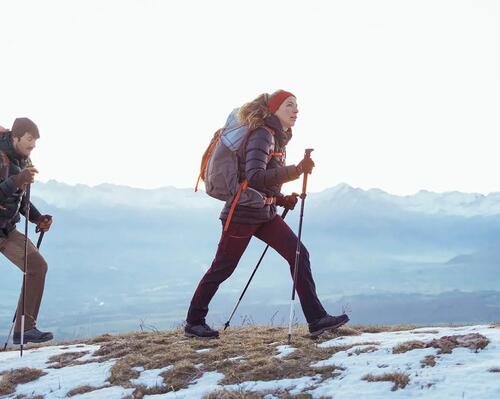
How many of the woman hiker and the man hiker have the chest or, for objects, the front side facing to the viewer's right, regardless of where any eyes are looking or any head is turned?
2

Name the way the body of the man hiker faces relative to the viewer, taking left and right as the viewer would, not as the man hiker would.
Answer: facing to the right of the viewer

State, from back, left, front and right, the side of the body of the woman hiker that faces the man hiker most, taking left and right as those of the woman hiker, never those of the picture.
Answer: back

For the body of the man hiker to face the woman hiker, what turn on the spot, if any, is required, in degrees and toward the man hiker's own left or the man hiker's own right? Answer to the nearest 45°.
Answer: approximately 45° to the man hiker's own right

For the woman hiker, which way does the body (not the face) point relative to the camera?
to the viewer's right
